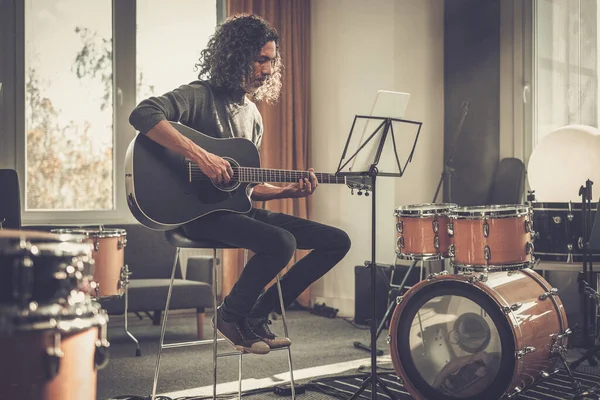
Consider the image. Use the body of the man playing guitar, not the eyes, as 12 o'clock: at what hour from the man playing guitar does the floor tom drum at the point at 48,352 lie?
The floor tom drum is roughly at 2 o'clock from the man playing guitar.

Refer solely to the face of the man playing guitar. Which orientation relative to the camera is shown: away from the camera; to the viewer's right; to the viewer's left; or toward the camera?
to the viewer's right

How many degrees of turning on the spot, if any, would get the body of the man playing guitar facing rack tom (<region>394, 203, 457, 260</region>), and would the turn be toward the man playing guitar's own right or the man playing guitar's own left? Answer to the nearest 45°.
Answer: approximately 45° to the man playing guitar's own left

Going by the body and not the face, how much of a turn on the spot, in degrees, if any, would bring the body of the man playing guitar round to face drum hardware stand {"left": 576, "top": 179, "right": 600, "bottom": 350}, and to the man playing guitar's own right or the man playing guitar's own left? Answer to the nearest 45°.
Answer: approximately 45° to the man playing guitar's own left

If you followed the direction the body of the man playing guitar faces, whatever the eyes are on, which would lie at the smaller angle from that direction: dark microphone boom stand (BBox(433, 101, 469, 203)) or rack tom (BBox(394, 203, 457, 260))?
the rack tom

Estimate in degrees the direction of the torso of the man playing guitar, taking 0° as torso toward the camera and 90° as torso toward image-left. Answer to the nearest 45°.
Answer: approximately 315°
